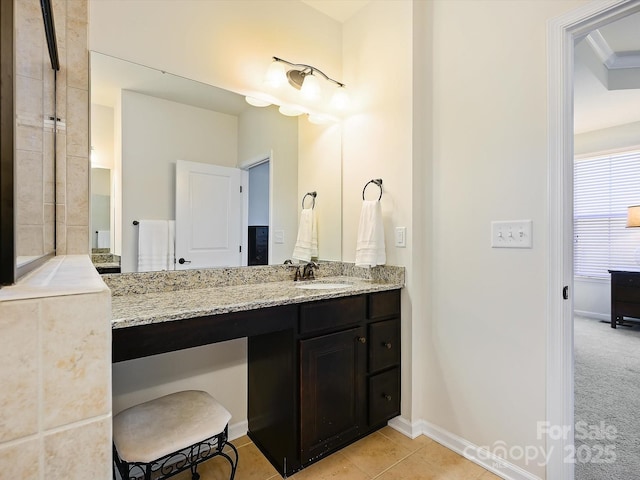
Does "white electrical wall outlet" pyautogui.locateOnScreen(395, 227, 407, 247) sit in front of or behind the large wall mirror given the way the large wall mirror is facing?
in front

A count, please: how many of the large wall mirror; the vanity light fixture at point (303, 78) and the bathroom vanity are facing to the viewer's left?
0

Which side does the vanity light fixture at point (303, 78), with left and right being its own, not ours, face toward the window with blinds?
left

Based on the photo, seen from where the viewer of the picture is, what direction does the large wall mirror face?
facing the viewer and to the right of the viewer

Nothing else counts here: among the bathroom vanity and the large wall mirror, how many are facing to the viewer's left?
0

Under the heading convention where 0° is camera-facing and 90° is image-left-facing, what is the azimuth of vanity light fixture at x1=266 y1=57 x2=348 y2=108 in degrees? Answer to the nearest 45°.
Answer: approximately 315°

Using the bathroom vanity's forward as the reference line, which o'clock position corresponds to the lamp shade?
The lamp shade is roughly at 10 o'clock from the bathroom vanity.

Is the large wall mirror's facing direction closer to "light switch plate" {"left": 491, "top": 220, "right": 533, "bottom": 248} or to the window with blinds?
the light switch plate
